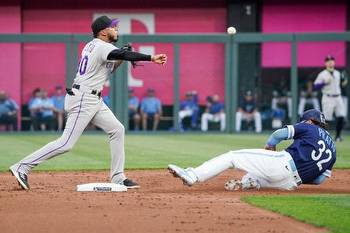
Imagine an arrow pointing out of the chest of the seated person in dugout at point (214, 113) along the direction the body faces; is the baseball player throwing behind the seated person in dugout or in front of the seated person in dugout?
in front

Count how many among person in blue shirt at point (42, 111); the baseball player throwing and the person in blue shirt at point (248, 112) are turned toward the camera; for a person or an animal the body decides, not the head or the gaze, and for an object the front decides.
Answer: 2

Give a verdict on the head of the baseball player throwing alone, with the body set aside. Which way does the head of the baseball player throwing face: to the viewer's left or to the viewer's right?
to the viewer's right

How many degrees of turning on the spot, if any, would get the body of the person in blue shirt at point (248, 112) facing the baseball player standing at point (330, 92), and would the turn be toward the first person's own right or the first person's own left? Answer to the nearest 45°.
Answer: approximately 45° to the first person's own left

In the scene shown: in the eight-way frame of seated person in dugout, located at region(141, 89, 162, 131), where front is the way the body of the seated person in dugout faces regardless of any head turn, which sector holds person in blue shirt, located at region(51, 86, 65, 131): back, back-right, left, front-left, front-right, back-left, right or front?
right

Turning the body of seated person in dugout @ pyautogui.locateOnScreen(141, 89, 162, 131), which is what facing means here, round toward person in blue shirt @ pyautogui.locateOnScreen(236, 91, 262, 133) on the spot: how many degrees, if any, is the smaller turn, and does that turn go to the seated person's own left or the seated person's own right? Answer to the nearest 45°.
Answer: approximately 90° to the seated person's own left

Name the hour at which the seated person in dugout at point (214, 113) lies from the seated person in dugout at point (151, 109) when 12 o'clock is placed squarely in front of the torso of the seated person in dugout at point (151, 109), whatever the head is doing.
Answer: the seated person in dugout at point (214, 113) is roughly at 9 o'clock from the seated person in dugout at point (151, 109).

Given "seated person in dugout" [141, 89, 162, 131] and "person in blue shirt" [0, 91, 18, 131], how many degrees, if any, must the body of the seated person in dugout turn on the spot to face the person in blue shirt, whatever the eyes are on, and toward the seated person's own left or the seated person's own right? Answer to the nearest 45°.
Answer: approximately 90° to the seated person's own right

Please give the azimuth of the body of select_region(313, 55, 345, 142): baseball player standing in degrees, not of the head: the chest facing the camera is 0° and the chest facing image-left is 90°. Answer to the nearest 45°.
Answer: approximately 0°

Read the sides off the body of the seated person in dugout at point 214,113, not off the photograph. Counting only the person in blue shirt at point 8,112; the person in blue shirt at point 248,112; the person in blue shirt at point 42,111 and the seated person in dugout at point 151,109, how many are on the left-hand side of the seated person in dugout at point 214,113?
1

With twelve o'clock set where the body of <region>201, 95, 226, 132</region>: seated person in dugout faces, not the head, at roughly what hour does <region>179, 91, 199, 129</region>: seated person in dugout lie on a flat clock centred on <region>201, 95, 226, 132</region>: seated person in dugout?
<region>179, 91, 199, 129</region>: seated person in dugout is roughly at 3 o'clock from <region>201, 95, 226, 132</region>: seated person in dugout.

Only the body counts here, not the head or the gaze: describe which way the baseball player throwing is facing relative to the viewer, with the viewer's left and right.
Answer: facing to the right of the viewer

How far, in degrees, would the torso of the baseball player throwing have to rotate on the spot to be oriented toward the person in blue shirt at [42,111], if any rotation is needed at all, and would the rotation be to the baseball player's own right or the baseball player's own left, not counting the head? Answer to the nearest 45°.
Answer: approximately 90° to the baseball player's own left
